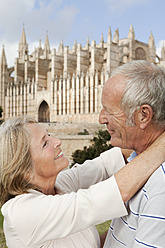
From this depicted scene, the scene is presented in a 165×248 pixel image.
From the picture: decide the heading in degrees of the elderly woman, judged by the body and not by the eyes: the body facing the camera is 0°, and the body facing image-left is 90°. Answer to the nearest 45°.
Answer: approximately 270°

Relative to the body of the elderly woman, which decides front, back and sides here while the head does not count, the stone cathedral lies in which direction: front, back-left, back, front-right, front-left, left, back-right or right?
left

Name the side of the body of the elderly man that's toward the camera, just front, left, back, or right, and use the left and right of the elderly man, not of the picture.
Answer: left

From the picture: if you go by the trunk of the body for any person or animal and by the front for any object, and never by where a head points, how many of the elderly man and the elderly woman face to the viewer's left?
1

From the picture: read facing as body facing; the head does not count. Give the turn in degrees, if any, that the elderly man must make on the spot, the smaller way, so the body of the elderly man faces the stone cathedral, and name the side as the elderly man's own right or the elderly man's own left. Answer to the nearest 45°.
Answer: approximately 90° to the elderly man's own right

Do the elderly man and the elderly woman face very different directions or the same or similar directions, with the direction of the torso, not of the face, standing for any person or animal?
very different directions

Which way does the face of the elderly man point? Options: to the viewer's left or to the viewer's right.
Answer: to the viewer's left
